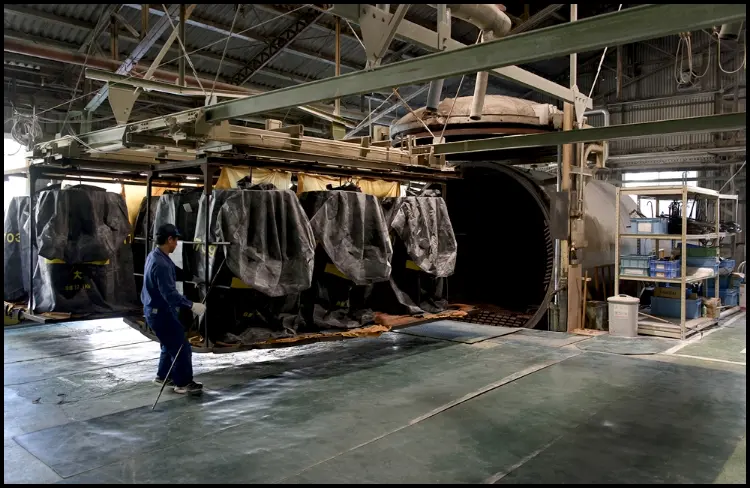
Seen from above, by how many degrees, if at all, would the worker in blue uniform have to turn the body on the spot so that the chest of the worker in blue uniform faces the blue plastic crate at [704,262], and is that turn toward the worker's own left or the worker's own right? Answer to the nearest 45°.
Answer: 0° — they already face it

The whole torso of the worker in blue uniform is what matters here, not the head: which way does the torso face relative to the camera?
to the viewer's right

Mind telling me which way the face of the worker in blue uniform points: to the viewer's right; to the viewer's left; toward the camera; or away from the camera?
to the viewer's right

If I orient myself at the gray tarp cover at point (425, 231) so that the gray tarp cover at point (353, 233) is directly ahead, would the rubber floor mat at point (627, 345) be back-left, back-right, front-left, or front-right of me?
back-left

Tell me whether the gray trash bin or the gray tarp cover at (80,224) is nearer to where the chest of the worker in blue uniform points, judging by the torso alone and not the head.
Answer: the gray trash bin

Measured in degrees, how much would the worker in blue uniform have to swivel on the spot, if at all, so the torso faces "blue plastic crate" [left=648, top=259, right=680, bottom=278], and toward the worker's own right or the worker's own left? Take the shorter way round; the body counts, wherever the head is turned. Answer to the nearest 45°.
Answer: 0° — they already face it
